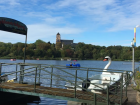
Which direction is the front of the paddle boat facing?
to the viewer's left
